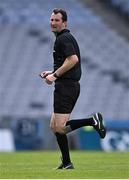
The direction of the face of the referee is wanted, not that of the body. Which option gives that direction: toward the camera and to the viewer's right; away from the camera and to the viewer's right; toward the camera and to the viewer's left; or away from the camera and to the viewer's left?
toward the camera and to the viewer's left

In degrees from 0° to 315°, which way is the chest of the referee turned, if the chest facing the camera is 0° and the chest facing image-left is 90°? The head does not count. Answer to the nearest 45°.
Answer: approximately 90°
